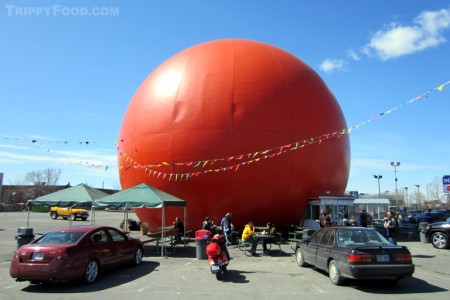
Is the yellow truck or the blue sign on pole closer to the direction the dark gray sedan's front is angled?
the yellow truck

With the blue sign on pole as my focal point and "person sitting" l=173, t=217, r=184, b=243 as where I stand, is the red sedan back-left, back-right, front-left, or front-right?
back-right

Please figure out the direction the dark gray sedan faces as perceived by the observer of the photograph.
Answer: facing away from the viewer and to the left of the viewer

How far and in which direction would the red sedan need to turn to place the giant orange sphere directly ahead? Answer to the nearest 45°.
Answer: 0° — it already faces it
